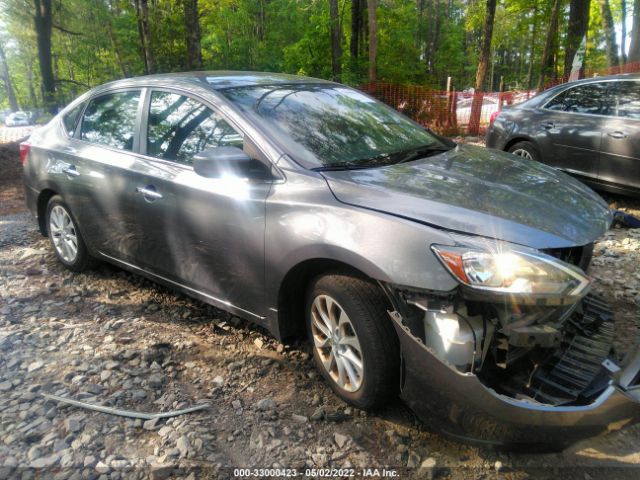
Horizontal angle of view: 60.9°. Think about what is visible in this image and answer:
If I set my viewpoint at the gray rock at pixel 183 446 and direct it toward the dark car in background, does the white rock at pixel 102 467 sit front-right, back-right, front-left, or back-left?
back-left

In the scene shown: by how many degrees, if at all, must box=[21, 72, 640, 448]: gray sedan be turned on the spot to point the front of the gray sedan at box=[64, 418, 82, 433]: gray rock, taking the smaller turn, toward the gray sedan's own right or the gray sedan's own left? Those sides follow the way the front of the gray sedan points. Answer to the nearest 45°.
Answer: approximately 135° to the gray sedan's own right

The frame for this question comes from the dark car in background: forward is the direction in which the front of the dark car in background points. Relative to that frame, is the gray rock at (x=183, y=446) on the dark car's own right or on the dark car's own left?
on the dark car's own right
